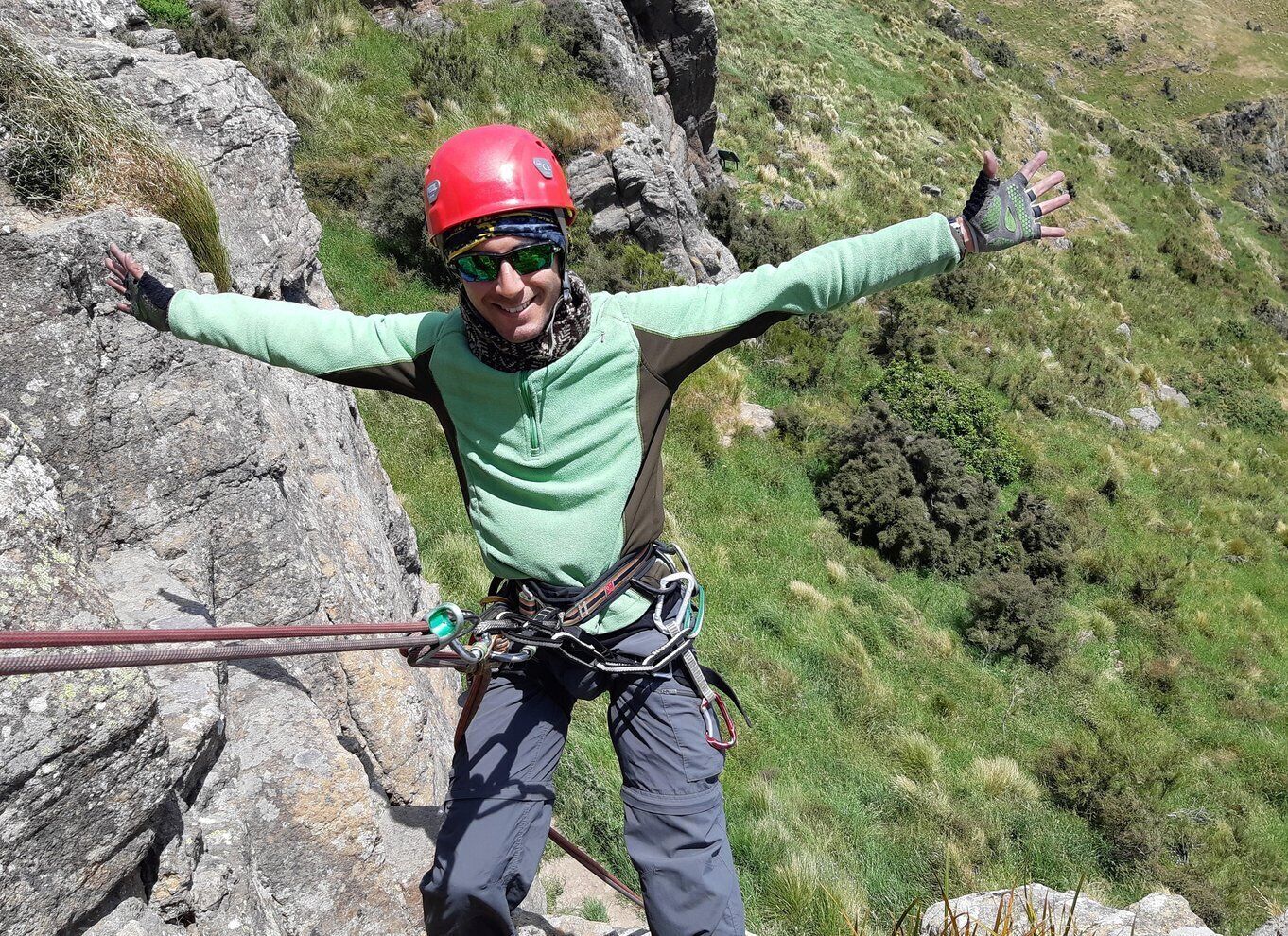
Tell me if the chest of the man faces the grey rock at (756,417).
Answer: no

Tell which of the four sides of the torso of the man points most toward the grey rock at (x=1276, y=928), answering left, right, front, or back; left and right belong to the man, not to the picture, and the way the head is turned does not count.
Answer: left

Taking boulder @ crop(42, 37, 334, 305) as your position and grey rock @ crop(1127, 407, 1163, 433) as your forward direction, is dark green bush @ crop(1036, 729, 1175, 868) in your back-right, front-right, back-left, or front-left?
front-right

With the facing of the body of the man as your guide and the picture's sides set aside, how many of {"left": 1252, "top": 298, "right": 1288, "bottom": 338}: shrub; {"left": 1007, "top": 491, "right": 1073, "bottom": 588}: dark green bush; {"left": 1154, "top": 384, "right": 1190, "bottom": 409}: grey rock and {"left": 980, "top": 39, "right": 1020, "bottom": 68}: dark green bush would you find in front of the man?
0

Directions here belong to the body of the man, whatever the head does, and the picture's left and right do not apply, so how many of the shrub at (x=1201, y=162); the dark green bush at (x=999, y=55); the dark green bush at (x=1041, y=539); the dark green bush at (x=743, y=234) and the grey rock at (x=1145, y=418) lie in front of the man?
0

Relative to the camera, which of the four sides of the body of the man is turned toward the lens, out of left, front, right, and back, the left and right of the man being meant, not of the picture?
front

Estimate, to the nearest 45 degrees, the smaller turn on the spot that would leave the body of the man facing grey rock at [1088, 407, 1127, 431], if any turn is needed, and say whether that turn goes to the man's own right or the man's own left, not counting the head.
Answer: approximately 135° to the man's own left

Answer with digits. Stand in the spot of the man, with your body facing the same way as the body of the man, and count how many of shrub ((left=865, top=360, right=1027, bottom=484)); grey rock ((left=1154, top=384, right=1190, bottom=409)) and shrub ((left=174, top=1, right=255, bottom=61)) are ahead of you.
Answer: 0

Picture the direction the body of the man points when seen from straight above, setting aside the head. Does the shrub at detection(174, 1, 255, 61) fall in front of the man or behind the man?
behind

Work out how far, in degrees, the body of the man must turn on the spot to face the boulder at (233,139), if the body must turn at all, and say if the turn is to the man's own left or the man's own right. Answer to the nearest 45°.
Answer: approximately 135° to the man's own right

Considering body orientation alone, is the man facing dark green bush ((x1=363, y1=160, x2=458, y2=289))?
no

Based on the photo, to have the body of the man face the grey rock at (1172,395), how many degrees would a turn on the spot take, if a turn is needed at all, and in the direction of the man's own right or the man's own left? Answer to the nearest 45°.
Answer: approximately 135° to the man's own left

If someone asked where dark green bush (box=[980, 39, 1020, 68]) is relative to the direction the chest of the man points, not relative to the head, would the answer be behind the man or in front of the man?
behind

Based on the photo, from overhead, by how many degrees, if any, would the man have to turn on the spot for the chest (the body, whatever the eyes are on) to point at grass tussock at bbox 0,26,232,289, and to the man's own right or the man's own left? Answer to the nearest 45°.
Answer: approximately 135° to the man's own right

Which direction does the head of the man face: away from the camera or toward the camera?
toward the camera
